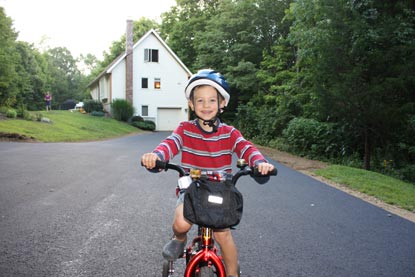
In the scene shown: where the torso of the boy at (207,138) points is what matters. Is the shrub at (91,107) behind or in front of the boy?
behind

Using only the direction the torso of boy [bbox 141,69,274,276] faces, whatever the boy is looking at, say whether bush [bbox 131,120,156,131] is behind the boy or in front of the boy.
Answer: behind

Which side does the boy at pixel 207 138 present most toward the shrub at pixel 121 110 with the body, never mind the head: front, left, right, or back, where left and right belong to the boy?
back

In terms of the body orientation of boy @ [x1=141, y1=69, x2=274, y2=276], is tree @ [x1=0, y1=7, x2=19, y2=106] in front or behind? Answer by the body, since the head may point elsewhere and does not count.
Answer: behind

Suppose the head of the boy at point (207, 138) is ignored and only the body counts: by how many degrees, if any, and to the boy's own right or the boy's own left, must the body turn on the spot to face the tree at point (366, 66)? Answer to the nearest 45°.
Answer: approximately 135° to the boy's own left

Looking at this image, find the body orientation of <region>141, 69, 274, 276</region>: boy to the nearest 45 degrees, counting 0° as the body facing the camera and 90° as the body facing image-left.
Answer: approximately 0°

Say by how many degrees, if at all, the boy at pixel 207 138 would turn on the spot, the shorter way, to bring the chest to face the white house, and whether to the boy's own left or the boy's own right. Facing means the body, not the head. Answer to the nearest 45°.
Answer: approximately 180°
